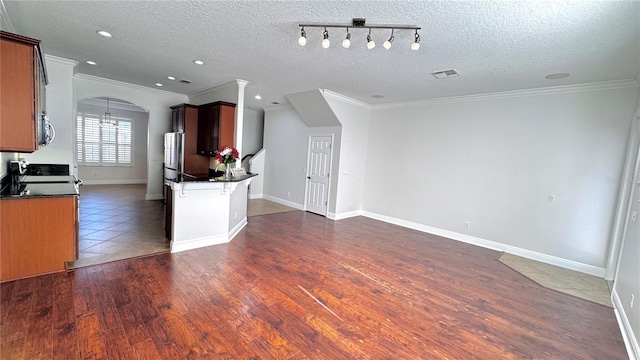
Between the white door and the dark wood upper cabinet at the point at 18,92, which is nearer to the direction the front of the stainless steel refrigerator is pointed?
the dark wood upper cabinet

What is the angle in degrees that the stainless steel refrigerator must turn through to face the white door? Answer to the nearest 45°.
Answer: approximately 135° to its left

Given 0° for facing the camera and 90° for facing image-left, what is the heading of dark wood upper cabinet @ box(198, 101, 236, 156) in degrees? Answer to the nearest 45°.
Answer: approximately 45°

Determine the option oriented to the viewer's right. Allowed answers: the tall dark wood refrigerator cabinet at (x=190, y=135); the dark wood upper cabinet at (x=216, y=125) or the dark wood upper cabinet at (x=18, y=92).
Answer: the dark wood upper cabinet at (x=18, y=92)

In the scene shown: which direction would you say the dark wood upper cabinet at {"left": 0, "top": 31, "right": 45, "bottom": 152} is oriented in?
to the viewer's right

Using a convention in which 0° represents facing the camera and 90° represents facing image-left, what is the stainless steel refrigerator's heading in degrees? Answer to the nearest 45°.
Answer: approximately 45°

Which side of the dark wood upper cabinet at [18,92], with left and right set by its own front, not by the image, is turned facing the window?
left

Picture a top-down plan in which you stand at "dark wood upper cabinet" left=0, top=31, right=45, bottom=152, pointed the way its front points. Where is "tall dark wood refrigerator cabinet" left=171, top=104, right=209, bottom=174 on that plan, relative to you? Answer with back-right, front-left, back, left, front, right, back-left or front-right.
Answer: front-left

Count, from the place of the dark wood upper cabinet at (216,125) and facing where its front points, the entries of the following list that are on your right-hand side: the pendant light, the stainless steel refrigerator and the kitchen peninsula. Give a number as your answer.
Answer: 2

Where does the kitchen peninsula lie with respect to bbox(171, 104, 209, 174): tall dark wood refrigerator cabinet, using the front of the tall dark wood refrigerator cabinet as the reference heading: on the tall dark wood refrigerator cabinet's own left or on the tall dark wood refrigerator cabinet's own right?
on the tall dark wood refrigerator cabinet's own left

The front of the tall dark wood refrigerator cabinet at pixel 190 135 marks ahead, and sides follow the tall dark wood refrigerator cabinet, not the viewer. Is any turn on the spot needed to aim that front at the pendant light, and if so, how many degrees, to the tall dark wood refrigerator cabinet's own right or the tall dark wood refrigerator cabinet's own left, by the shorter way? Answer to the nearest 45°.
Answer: approximately 90° to the tall dark wood refrigerator cabinet's own right

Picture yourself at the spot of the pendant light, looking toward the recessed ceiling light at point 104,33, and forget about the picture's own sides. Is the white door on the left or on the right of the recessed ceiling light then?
left

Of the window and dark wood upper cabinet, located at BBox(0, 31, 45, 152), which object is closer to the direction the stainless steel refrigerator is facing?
the dark wood upper cabinet
